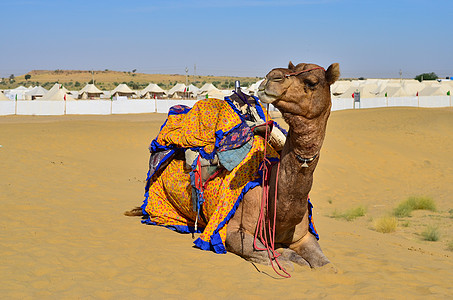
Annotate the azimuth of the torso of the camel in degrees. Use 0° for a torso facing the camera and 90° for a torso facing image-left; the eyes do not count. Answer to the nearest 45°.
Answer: approximately 315°

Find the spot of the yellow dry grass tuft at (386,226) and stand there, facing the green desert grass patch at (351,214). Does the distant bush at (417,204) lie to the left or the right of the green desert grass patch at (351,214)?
right
